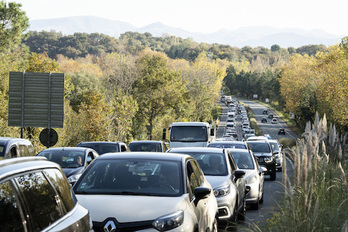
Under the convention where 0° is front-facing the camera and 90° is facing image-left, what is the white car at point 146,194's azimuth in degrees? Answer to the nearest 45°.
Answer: approximately 45°

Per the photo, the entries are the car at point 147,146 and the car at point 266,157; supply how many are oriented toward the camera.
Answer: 2

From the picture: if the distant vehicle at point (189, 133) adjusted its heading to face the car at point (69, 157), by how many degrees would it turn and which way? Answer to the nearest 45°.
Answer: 0° — it already faces it

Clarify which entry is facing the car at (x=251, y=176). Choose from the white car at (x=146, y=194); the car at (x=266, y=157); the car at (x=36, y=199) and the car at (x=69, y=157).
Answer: the car at (x=266, y=157)

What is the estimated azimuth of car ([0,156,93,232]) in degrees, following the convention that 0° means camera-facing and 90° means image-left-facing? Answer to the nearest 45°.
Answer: approximately 45°

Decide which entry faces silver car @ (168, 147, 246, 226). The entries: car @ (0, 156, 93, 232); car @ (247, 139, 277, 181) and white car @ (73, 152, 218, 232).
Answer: car @ (247, 139, 277, 181)

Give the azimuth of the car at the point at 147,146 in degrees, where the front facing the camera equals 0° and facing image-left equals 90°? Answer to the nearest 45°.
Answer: approximately 0°

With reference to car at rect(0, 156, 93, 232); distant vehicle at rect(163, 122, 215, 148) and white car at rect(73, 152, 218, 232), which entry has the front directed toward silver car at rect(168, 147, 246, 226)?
the distant vehicle

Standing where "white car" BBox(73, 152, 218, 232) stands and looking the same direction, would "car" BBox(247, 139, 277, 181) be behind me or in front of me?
behind

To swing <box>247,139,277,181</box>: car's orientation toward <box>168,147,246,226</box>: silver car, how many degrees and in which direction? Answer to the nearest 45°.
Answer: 0° — it already faces it
